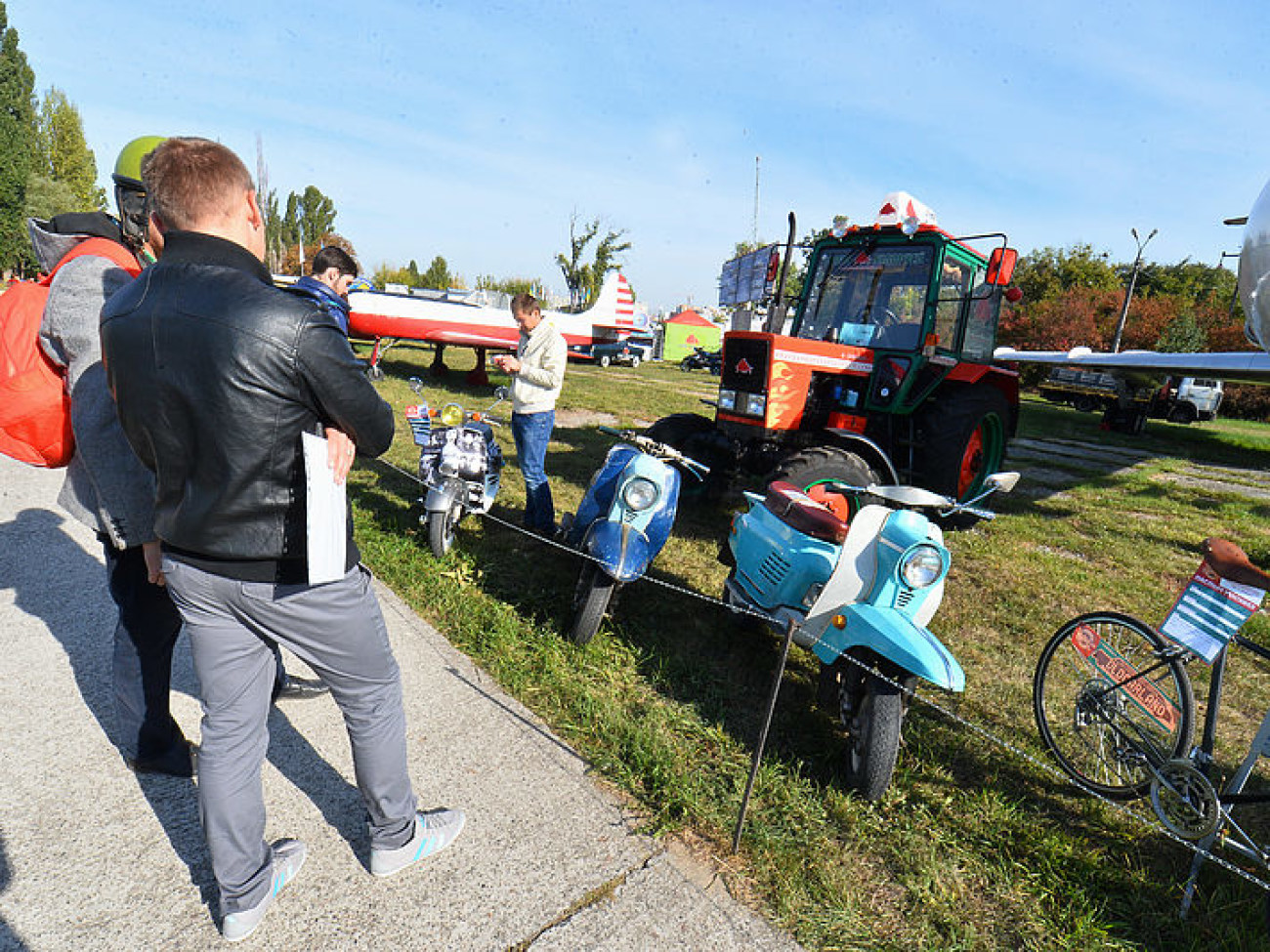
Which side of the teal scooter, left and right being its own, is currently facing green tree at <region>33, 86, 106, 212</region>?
back

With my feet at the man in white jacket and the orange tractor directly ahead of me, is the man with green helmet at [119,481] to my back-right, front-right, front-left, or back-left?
back-right

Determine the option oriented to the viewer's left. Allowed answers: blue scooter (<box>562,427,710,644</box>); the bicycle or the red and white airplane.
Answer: the red and white airplane

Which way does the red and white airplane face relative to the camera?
to the viewer's left

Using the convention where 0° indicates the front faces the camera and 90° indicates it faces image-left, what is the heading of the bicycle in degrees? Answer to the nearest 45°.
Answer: approximately 315°

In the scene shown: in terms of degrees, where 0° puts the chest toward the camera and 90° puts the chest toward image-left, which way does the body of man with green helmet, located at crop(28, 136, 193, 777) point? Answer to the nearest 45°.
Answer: approximately 270°

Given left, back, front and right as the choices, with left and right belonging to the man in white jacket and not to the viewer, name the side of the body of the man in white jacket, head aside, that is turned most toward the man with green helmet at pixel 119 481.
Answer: front

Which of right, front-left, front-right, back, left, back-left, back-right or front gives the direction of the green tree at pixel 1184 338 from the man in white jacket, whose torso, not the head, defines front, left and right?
back

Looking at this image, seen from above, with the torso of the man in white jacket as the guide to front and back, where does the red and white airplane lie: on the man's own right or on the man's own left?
on the man's own right

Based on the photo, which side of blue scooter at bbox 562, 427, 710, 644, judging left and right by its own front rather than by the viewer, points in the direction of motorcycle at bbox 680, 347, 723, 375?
back

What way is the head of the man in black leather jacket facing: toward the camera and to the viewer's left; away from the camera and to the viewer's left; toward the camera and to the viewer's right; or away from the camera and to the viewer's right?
away from the camera and to the viewer's right

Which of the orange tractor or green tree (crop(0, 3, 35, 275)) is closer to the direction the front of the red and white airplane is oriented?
the green tree

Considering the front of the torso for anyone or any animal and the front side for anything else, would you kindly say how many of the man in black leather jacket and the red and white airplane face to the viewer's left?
1

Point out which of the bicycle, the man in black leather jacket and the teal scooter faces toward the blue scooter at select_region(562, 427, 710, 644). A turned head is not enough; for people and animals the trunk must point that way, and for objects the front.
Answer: the man in black leather jacket

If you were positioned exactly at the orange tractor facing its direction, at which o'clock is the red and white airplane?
The red and white airplane is roughly at 3 o'clock from the orange tractor.
